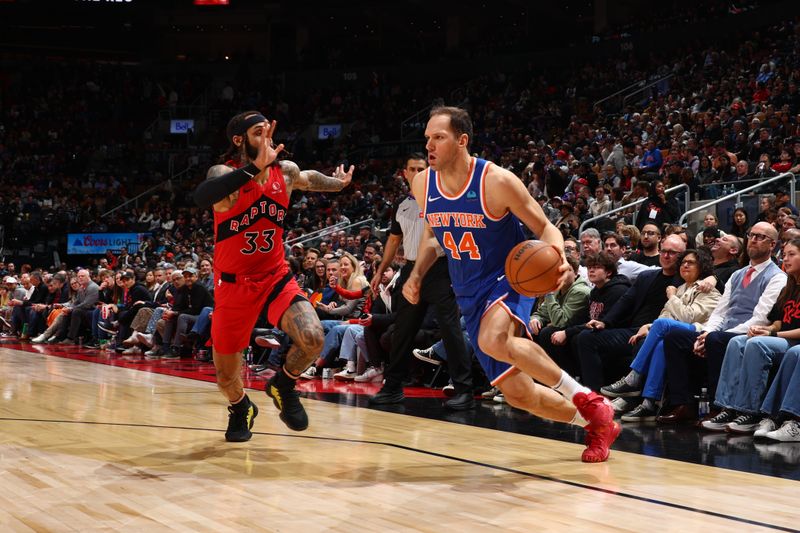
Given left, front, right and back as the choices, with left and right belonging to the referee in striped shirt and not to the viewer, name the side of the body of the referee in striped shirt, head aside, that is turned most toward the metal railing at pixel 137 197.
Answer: right

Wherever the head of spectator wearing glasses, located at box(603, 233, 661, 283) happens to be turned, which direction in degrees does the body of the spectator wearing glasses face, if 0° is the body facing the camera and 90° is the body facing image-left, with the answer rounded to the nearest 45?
approximately 45°

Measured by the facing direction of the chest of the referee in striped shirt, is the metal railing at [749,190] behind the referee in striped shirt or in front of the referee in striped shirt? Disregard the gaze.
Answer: behind

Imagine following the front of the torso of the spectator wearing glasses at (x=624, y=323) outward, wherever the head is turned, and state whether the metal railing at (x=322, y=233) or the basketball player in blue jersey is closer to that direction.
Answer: the basketball player in blue jersey

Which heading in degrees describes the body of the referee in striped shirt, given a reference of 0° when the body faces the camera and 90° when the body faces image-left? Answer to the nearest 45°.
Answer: approximately 45°

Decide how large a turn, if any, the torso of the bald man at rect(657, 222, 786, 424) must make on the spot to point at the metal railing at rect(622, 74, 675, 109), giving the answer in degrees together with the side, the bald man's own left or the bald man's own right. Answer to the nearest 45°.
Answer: approximately 135° to the bald man's own right

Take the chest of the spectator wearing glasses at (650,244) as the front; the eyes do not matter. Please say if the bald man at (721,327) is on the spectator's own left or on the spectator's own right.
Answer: on the spectator's own left

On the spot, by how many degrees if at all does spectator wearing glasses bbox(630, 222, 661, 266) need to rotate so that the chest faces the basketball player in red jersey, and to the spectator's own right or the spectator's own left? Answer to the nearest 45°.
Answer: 0° — they already face them
